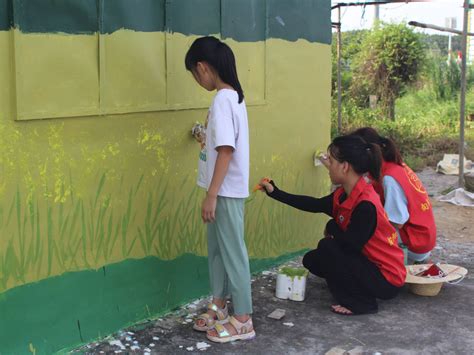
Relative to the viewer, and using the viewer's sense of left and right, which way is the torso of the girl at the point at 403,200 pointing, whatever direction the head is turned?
facing away from the viewer and to the left of the viewer

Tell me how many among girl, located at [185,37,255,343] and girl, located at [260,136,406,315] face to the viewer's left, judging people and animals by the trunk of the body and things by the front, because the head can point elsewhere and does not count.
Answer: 2

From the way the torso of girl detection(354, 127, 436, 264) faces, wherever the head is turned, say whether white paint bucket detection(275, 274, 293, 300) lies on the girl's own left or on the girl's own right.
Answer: on the girl's own left

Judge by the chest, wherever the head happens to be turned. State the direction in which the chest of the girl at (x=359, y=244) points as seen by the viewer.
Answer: to the viewer's left

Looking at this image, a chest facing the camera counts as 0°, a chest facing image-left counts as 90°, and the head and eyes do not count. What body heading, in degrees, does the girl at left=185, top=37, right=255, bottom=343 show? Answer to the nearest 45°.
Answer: approximately 90°

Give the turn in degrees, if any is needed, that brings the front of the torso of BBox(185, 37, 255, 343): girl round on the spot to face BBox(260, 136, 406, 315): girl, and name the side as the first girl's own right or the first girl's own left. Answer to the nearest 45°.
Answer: approximately 135° to the first girl's own right

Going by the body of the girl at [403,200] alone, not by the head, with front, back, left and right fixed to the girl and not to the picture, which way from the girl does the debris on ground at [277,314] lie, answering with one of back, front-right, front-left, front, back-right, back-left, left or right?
left

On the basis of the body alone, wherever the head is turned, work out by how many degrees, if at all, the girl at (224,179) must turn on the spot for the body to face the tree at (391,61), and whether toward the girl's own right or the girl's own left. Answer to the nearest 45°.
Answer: approximately 90° to the girl's own right

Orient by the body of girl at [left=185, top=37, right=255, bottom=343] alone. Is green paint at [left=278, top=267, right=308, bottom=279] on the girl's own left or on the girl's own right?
on the girl's own right

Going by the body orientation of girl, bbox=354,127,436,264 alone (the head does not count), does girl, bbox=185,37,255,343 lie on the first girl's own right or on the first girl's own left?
on the first girl's own left

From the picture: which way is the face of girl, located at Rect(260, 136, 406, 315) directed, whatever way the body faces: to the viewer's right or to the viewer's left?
to the viewer's left
